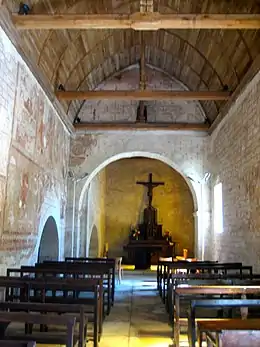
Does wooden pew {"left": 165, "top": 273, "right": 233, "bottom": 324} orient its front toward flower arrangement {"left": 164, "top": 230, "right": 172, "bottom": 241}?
yes

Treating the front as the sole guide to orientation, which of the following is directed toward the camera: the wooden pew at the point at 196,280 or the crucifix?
the crucifix

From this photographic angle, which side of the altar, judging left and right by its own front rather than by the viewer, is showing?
front

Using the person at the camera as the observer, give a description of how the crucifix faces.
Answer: facing the viewer

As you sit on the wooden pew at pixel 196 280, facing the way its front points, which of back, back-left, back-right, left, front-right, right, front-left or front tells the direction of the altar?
front

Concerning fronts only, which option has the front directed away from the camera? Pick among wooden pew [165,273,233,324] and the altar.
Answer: the wooden pew

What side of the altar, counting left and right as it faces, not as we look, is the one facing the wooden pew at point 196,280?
front

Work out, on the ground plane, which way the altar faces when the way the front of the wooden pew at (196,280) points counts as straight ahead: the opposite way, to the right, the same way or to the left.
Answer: the opposite way

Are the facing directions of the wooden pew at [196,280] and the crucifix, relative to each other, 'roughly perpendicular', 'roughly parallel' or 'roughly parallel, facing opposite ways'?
roughly parallel, facing opposite ways

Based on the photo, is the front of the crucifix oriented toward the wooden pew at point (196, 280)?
yes

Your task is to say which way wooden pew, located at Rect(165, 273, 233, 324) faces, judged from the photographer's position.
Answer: facing away from the viewer

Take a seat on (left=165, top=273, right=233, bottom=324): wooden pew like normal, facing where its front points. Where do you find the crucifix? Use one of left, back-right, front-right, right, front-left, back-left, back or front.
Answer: front
